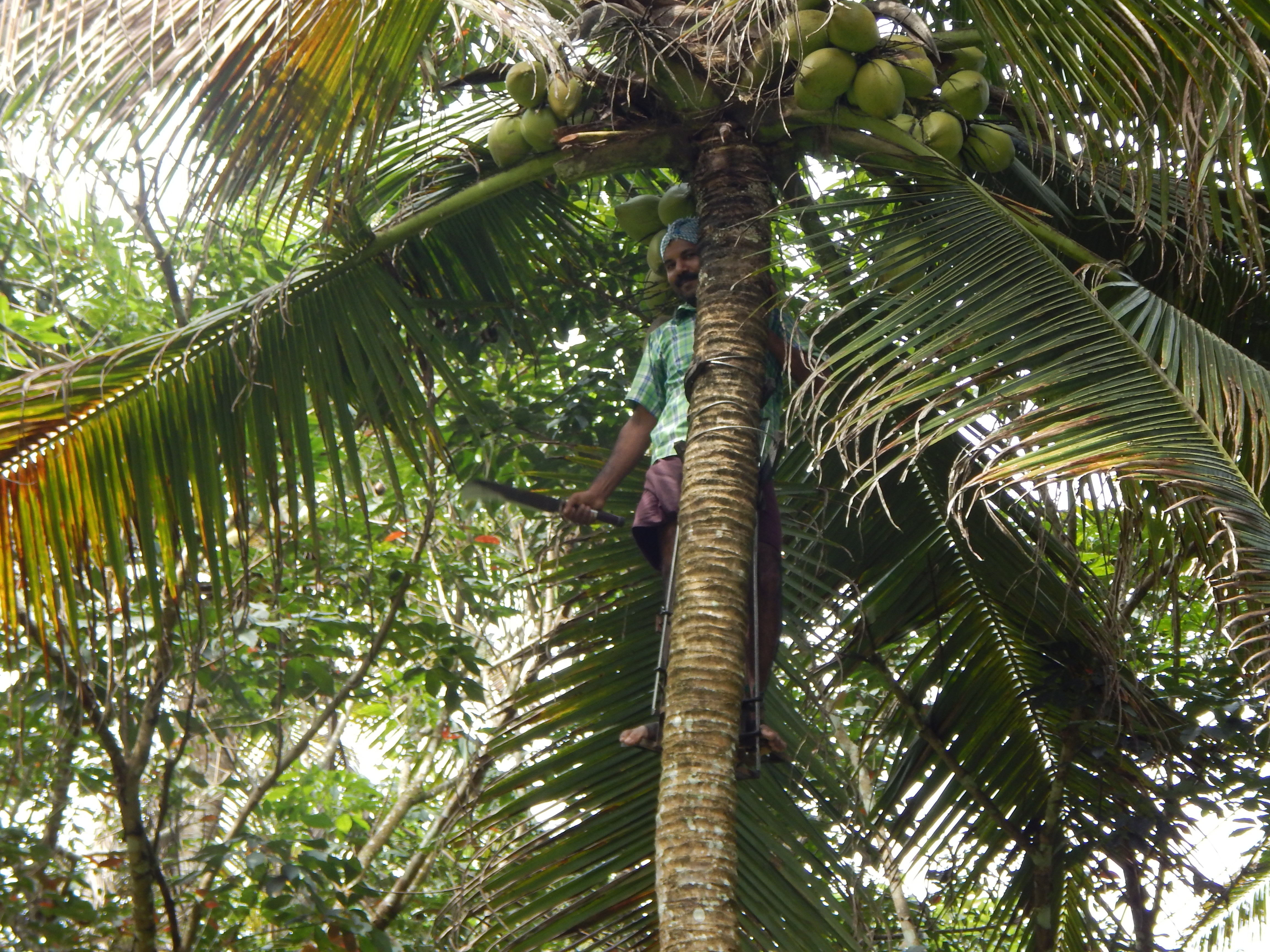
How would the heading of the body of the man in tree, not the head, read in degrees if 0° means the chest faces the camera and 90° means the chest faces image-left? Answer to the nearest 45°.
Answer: approximately 0°

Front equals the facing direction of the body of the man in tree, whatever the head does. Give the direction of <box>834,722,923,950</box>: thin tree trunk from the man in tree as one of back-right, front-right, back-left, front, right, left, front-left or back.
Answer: back
